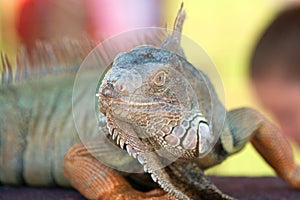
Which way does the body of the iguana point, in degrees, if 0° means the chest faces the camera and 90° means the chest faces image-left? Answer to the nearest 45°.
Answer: approximately 315°
